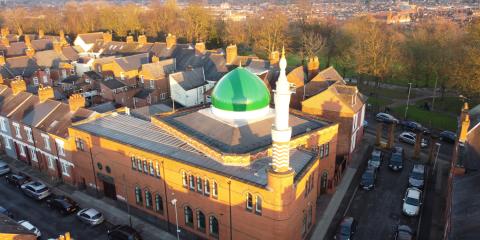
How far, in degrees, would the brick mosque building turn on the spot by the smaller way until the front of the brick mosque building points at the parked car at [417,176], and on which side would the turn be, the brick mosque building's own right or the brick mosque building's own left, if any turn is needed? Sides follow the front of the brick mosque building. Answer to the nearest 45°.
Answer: approximately 135° to the brick mosque building's own left

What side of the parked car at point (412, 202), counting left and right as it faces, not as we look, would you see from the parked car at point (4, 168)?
right

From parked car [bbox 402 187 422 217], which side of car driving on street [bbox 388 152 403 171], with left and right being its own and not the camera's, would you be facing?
front

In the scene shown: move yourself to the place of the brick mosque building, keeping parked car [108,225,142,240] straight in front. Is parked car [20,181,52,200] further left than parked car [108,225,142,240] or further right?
right

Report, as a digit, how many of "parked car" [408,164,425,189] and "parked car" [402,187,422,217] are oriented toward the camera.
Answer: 2

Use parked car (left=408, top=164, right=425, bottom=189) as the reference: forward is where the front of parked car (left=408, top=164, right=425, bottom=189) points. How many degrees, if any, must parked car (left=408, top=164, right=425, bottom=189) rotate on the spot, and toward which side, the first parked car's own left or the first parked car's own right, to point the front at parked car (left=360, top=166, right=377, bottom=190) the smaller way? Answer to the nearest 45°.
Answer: approximately 45° to the first parked car's own right

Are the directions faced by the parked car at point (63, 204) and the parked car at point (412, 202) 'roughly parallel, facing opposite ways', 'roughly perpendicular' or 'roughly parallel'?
roughly perpendicular

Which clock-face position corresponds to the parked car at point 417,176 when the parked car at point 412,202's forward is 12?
the parked car at point 417,176 is roughly at 6 o'clock from the parked car at point 412,202.

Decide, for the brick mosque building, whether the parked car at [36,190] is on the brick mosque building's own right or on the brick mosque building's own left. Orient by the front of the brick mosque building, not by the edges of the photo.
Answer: on the brick mosque building's own right

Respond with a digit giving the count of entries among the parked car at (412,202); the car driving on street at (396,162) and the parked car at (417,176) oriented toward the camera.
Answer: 3
